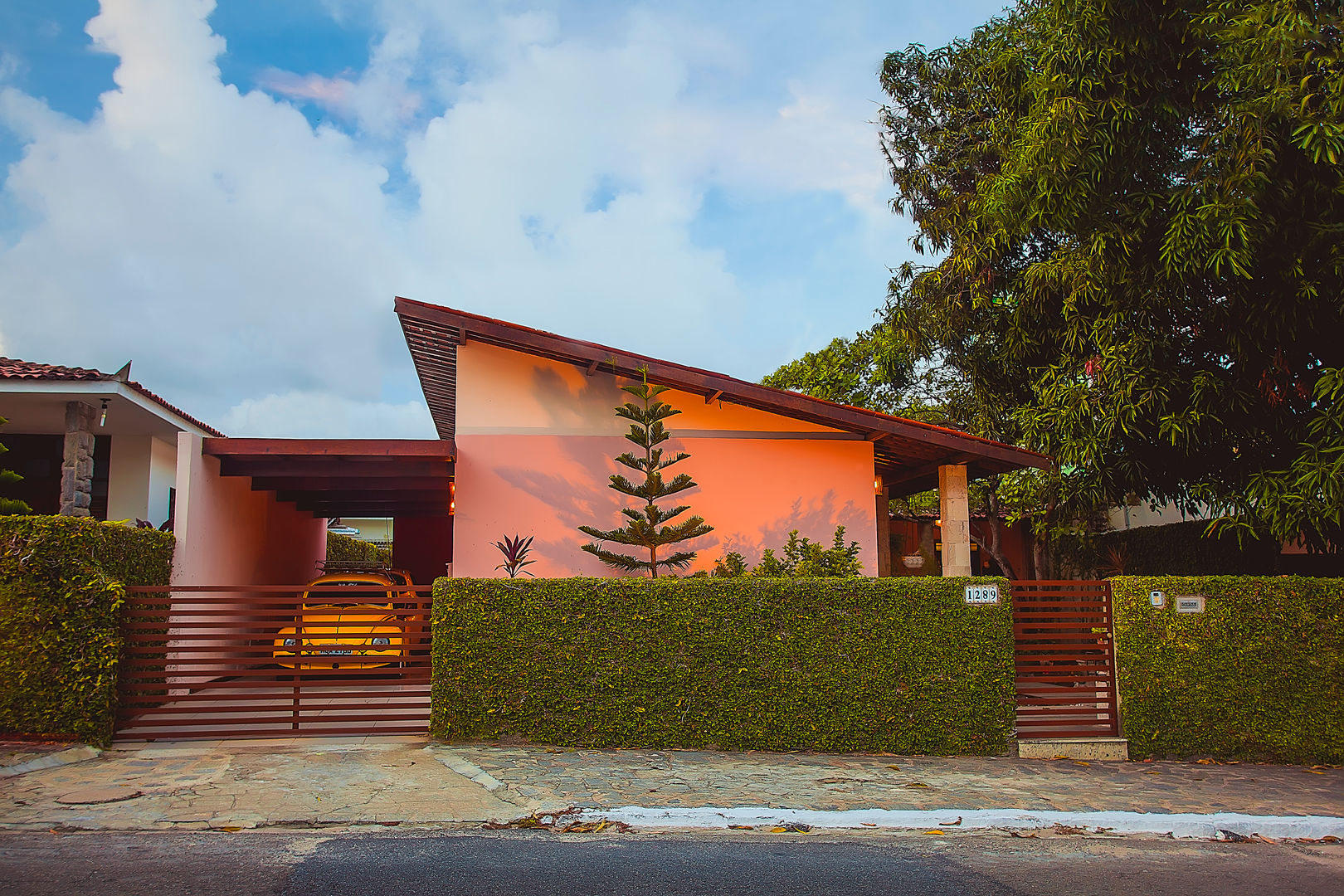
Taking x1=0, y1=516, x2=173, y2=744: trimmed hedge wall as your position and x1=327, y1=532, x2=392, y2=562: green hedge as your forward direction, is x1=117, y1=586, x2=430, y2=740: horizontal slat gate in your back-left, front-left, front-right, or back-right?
front-right

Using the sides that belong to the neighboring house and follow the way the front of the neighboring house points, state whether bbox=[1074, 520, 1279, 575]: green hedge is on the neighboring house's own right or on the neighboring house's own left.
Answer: on the neighboring house's own left

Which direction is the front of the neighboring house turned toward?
toward the camera

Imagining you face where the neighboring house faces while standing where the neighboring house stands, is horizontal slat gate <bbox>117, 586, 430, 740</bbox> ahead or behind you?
ahead

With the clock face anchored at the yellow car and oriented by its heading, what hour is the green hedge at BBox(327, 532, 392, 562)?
The green hedge is roughly at 6 o'clock from the yellow car.

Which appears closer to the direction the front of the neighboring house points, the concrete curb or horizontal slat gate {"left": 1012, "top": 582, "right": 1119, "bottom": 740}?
the concrete curb

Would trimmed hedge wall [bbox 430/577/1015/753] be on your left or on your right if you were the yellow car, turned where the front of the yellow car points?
on your left

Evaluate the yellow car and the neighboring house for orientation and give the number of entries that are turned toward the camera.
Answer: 2

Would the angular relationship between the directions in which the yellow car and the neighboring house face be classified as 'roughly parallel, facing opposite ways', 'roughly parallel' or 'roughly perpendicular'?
roughly parallel

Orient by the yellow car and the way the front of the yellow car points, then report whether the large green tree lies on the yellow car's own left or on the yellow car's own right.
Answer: on the yellow car's own left
